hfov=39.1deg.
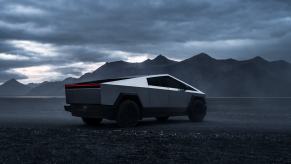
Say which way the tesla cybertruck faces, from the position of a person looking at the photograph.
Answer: facing away from the viewer and to the right of the viewer
